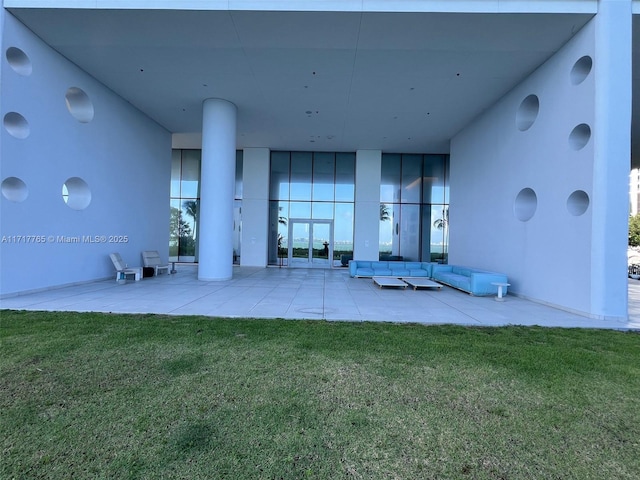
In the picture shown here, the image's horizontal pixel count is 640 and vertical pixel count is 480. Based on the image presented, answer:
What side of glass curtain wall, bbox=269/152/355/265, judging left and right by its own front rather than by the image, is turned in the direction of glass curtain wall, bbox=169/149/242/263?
right

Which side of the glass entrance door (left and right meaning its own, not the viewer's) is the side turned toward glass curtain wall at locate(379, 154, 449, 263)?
left

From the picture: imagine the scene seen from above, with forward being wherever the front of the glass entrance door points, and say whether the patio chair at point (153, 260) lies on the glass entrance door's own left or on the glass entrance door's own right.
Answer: on the glass entrance door's own right

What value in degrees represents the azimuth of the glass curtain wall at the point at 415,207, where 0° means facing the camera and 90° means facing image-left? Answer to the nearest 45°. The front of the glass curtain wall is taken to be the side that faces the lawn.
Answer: approximately 0°

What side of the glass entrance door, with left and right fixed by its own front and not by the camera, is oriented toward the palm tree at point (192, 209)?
right

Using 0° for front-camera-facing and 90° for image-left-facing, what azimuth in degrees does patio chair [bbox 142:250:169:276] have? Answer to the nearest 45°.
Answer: approximately 315°
